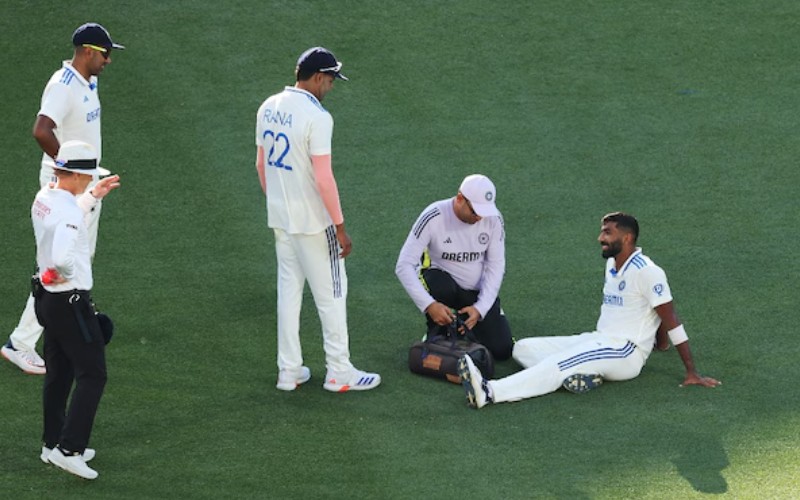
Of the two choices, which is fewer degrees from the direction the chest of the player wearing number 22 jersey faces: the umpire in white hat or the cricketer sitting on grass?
the cricketer sitting on grass

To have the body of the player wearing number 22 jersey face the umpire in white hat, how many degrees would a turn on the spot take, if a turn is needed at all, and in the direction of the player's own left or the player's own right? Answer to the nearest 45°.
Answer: approximately 180°

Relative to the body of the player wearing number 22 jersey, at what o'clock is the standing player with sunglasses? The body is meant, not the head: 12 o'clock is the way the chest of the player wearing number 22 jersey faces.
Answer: The standing player with sunglasses is roughly at 8 o'clock from the player wearing number 22 jersey.

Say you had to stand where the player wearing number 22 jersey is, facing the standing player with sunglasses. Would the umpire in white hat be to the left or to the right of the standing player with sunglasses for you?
left

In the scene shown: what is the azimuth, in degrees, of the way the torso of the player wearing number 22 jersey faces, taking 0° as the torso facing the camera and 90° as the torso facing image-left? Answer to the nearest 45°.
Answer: approximately 225°

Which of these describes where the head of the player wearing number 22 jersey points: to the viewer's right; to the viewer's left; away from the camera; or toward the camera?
to the viewer's right

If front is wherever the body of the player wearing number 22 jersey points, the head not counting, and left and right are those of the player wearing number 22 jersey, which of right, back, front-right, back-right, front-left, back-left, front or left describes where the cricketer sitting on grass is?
front-right

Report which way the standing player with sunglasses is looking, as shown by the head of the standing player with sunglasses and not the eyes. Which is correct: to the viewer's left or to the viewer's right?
to the viewer's right
